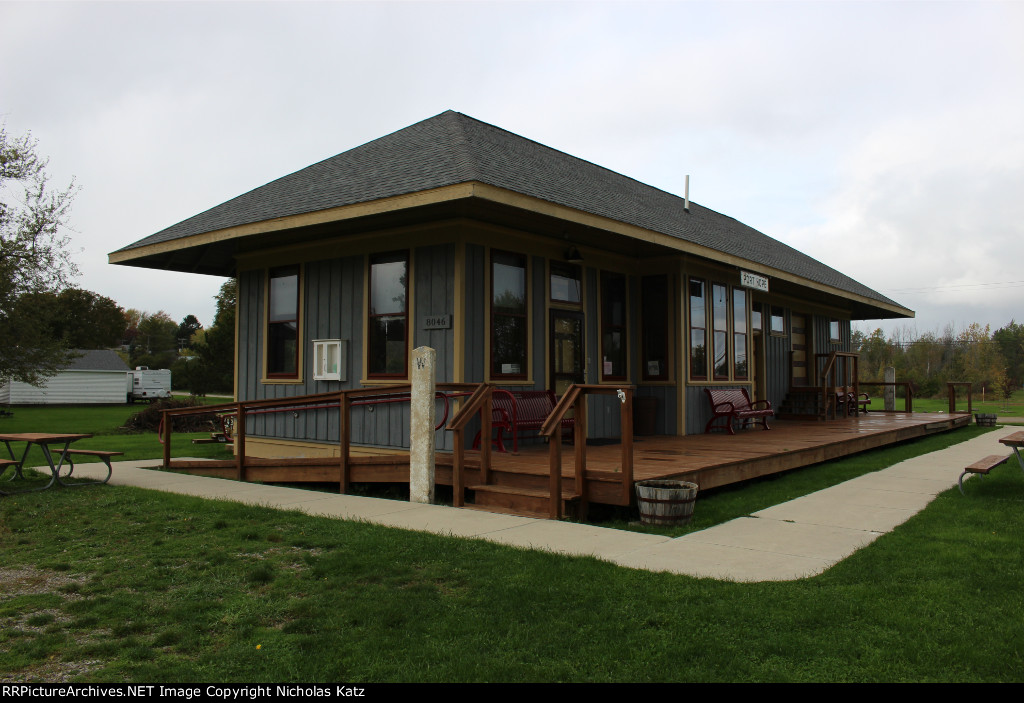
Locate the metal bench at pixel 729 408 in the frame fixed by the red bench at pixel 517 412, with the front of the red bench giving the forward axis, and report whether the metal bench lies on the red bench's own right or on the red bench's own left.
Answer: on the red bench's own left

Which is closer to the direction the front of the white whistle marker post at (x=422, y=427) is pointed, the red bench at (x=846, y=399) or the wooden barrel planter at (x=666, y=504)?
the wooden barrel planter

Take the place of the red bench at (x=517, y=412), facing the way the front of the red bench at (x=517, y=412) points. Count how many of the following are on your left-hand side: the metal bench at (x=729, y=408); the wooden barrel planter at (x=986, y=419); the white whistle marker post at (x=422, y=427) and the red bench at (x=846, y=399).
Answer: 3

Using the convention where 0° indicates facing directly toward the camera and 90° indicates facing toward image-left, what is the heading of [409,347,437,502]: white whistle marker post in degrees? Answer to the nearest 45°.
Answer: approximately 0°

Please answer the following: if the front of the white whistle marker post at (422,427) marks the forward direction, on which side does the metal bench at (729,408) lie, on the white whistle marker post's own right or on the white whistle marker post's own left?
on the white whistle marker post's own left

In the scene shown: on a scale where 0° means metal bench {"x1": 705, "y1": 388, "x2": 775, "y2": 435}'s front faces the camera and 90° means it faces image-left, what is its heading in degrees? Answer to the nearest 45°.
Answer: approximately 315°

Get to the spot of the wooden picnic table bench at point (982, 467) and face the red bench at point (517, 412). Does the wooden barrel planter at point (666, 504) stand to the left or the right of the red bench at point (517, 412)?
left

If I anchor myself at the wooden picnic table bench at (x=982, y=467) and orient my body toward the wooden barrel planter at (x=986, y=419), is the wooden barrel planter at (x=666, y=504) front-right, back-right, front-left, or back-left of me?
back-left
